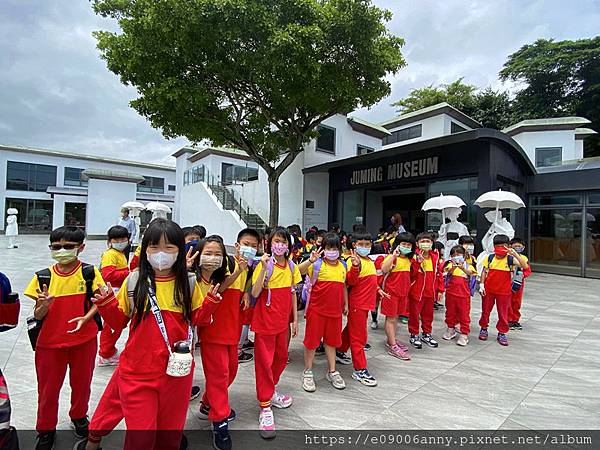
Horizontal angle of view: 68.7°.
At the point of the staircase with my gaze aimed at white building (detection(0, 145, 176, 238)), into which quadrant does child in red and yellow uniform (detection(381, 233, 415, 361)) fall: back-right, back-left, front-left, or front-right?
back-left

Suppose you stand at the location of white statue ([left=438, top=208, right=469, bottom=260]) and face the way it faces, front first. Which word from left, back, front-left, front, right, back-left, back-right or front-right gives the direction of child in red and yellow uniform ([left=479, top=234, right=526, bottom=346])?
front-left

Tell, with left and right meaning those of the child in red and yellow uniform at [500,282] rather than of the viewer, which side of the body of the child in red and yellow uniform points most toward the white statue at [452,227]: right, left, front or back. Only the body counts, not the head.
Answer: back

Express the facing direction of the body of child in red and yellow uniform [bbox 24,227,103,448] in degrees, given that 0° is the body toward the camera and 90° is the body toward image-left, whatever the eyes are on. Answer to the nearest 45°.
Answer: approximately 0°

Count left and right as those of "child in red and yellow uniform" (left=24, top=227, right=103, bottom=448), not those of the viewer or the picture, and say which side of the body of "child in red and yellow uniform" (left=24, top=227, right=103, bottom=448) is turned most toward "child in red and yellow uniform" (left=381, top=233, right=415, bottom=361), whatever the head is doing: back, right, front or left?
left
